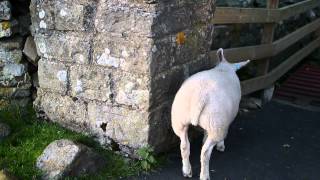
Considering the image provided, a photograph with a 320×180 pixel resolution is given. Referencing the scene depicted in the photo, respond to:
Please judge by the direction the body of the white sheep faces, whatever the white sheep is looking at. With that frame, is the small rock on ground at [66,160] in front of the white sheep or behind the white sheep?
behind

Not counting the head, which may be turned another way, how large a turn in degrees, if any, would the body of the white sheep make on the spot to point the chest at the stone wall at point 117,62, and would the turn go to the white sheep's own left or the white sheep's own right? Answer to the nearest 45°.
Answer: approximately 135° to the white sheep's own left

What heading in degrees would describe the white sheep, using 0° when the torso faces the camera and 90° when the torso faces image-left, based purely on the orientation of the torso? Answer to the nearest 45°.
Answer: approximately 225°

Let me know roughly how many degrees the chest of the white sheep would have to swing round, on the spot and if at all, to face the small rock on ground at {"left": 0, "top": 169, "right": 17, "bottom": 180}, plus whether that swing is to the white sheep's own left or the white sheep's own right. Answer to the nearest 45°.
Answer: approximately 180°

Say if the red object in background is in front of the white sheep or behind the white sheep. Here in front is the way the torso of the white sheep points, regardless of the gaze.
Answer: in front
